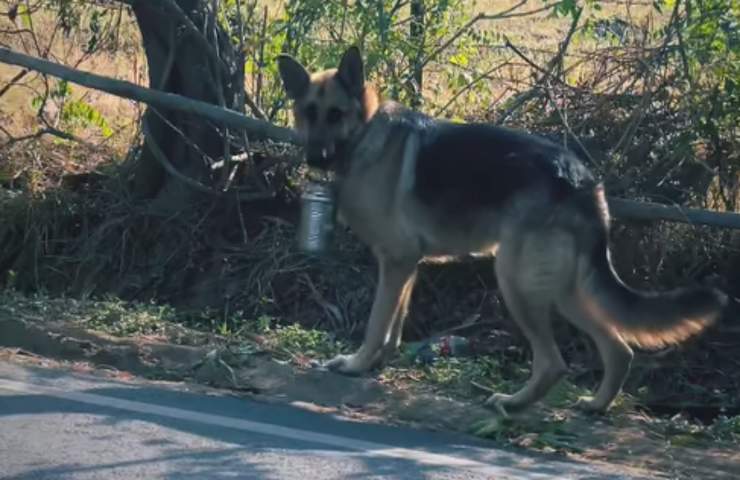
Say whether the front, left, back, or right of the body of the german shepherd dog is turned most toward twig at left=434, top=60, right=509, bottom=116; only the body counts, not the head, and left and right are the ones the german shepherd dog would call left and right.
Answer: right

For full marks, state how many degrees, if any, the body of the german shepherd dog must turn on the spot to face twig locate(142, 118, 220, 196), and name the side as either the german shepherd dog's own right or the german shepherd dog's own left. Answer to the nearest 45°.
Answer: approximately 45° to the german shepherd dog's own right

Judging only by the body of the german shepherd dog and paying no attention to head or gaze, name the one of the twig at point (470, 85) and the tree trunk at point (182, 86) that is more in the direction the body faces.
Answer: the tree trunk

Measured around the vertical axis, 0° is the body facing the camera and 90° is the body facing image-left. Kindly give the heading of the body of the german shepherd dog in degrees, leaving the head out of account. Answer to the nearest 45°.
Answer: approximately 90°

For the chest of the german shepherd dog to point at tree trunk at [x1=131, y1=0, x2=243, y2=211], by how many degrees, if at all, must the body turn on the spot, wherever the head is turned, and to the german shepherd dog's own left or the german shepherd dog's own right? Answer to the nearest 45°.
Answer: approximately 45° to the german shepherd dog's own right
